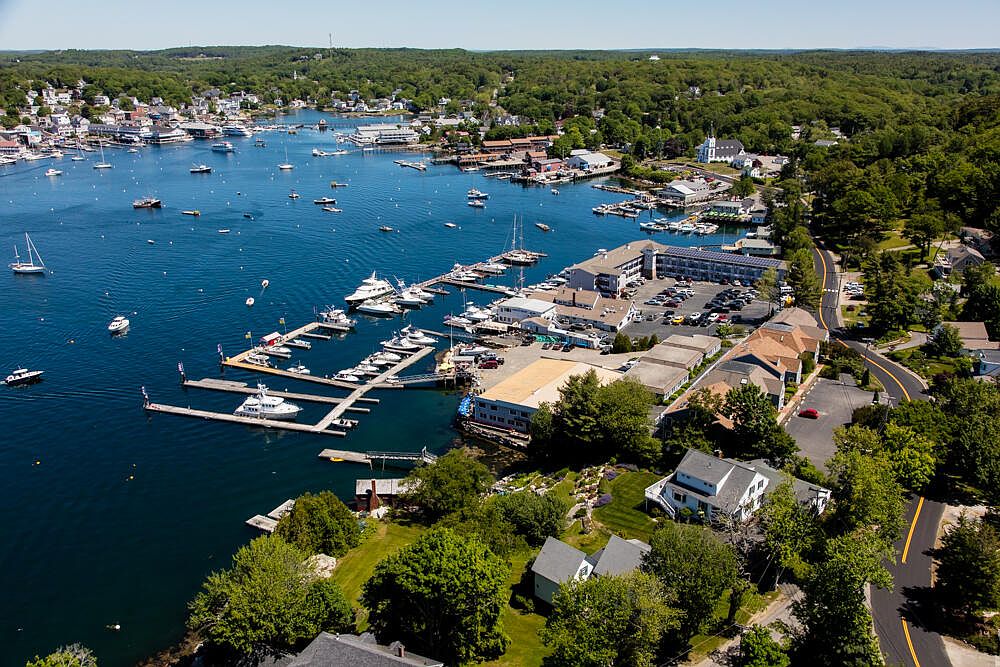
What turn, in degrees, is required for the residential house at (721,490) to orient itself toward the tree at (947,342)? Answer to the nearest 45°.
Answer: approximately 180°

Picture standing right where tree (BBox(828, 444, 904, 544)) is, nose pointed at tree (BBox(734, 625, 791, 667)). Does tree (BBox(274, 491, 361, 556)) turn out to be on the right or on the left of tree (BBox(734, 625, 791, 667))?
right

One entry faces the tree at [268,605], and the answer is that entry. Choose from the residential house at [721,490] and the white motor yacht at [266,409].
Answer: the residential house
